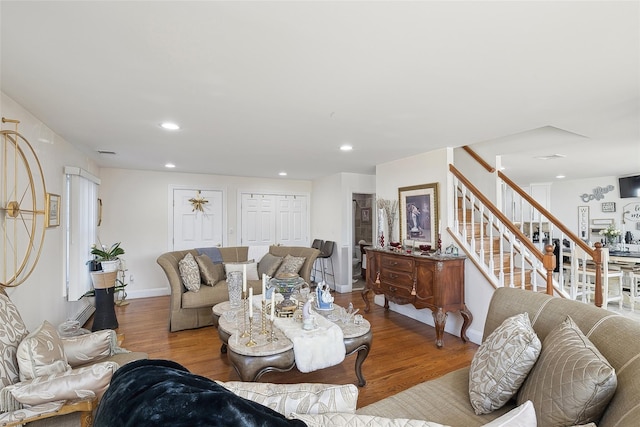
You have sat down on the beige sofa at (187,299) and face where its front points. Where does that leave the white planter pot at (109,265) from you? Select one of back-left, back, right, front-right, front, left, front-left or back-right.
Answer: right

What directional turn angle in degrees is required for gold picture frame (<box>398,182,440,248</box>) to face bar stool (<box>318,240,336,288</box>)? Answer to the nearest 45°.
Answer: approximately 90° to its right

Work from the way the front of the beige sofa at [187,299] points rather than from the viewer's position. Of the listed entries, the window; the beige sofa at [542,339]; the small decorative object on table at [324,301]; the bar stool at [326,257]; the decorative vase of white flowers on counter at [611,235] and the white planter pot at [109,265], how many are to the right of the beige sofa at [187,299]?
2

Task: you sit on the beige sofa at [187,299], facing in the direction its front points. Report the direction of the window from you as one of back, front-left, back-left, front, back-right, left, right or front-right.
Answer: right

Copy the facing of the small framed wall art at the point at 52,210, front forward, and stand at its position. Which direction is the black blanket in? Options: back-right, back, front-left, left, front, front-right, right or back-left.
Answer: front-right

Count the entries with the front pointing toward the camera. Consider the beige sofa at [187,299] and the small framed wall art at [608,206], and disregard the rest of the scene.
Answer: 2

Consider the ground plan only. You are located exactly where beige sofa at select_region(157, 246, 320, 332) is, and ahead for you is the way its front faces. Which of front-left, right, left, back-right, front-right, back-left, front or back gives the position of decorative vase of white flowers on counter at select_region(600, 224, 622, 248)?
left

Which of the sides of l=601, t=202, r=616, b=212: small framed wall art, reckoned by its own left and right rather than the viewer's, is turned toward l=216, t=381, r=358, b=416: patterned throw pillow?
front

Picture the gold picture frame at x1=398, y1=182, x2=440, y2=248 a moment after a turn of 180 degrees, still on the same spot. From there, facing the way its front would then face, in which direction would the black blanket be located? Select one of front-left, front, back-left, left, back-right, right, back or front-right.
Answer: back-right

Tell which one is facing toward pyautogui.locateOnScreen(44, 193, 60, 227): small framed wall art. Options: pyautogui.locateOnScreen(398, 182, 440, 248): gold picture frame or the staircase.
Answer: the gold picture frame

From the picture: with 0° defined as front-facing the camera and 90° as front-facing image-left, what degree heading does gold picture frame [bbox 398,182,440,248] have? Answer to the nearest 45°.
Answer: approximately 45°

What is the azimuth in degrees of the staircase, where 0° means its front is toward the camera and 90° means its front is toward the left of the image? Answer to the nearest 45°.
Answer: approximately 315°

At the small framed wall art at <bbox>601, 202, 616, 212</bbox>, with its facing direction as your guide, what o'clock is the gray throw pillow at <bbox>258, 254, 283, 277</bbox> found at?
The gray throw pillow is roughly at 1 o'clock from the small framed wall art.
